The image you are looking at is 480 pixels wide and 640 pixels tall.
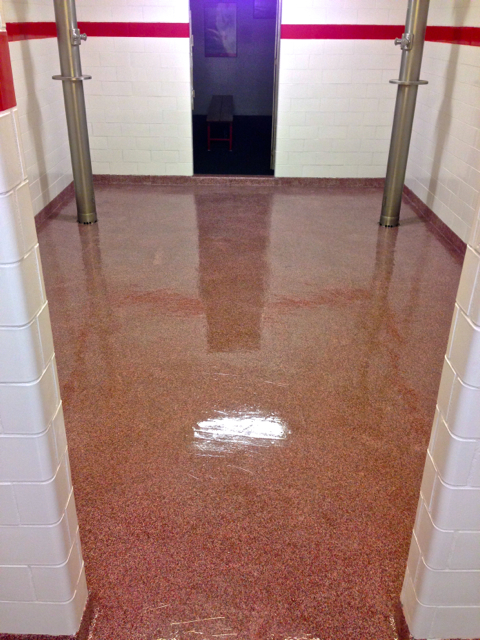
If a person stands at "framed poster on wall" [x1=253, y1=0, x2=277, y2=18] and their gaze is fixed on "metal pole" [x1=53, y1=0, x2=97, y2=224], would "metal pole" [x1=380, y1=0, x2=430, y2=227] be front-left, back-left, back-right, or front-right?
front-left

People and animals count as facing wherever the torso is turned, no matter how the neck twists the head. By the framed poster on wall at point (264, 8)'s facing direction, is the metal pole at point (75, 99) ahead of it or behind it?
ahead

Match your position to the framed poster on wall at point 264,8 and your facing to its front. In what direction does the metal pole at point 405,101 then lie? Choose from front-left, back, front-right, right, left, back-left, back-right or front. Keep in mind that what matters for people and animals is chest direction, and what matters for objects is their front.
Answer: front

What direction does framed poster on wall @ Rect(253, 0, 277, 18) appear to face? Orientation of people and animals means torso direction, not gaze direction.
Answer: toward the camera

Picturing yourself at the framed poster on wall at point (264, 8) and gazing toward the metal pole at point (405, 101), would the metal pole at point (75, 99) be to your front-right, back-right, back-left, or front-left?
front-right
